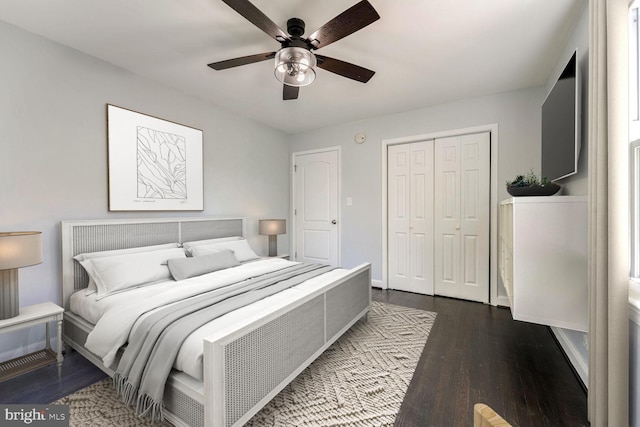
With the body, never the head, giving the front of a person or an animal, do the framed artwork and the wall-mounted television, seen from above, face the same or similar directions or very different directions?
very different directions

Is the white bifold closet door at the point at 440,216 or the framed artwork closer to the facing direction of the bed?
the white bifold closet door

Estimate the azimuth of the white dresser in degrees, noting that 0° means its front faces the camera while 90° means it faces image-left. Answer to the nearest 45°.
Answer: approximately 90°

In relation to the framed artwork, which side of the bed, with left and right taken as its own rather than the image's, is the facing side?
back

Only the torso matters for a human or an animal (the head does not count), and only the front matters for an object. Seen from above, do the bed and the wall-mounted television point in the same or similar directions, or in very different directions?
very different directions

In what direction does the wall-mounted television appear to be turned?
to the viewer's left

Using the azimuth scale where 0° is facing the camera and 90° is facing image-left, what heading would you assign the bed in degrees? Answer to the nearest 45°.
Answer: approximately 315°

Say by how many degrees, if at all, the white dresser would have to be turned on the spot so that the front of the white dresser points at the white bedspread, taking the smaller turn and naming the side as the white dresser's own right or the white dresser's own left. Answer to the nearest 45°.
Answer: approximately 45° to the white dresser's own left

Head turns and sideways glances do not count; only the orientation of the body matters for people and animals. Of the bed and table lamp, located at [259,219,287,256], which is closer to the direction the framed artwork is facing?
the bed

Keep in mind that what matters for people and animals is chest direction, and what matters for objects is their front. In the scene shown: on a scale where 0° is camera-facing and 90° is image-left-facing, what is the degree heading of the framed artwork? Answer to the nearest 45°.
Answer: approximately 315°

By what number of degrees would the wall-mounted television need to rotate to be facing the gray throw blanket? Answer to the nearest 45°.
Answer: approximately 45° to its left

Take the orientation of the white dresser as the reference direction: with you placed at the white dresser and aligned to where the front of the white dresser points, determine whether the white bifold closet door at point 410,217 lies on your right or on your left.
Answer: on your right

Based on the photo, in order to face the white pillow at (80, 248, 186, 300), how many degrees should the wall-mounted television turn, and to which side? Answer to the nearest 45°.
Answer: approximately 45° to its left

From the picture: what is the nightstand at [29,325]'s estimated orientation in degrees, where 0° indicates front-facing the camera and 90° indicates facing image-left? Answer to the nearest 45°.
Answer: approximately 315°

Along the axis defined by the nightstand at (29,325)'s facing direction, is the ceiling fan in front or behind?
in front

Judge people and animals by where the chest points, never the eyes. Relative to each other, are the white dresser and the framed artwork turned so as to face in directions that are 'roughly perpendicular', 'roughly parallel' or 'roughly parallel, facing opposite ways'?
roughly parallel, facing opposite ways

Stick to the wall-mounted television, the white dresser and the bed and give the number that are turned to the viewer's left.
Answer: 2
